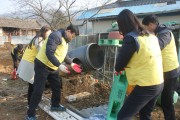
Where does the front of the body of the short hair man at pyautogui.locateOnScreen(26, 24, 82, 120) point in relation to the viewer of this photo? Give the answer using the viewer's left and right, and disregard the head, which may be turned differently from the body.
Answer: facing to the right of the viewer

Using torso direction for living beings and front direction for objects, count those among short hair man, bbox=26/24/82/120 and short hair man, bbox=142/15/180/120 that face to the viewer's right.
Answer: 1

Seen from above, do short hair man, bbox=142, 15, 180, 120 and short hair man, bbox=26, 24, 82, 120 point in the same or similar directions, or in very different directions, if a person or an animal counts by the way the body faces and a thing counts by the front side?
very different directions

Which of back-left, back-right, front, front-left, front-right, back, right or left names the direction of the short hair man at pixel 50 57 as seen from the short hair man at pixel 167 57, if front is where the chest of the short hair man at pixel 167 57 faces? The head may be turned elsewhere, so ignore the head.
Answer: front

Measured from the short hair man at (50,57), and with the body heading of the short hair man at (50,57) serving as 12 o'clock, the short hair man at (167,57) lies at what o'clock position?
the short hair man at (167,57) is roughly at 1 o'clock from the short hair man at (50,57).

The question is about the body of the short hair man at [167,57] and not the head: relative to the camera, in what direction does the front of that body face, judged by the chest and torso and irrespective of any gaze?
to the viewer's left
